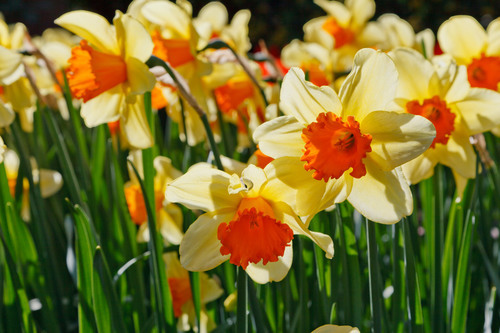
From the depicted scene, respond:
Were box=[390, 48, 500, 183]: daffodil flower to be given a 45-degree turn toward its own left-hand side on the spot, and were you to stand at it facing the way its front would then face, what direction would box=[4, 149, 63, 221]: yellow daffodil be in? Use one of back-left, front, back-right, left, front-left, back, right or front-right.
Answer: back-right

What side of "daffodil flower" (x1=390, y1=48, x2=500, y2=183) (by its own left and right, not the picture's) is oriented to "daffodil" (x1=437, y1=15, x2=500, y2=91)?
back

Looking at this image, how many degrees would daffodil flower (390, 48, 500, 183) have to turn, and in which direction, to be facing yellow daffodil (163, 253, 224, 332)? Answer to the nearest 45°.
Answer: approximately 90° to its right

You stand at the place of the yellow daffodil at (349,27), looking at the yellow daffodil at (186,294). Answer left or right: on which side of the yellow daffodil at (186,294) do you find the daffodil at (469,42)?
left

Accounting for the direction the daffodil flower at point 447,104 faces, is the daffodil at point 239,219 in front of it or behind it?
in front

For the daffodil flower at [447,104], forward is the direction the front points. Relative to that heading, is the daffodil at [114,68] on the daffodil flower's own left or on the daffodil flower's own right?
on the daffodil flower's own right

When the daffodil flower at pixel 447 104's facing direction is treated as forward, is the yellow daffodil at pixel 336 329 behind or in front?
in front

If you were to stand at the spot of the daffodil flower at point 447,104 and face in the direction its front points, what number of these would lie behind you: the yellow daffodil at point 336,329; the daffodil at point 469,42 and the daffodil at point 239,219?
1

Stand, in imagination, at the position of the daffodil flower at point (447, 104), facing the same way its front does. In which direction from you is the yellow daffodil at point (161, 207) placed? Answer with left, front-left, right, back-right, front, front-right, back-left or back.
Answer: right

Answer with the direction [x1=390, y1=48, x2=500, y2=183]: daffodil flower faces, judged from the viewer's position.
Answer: facing the viewer
